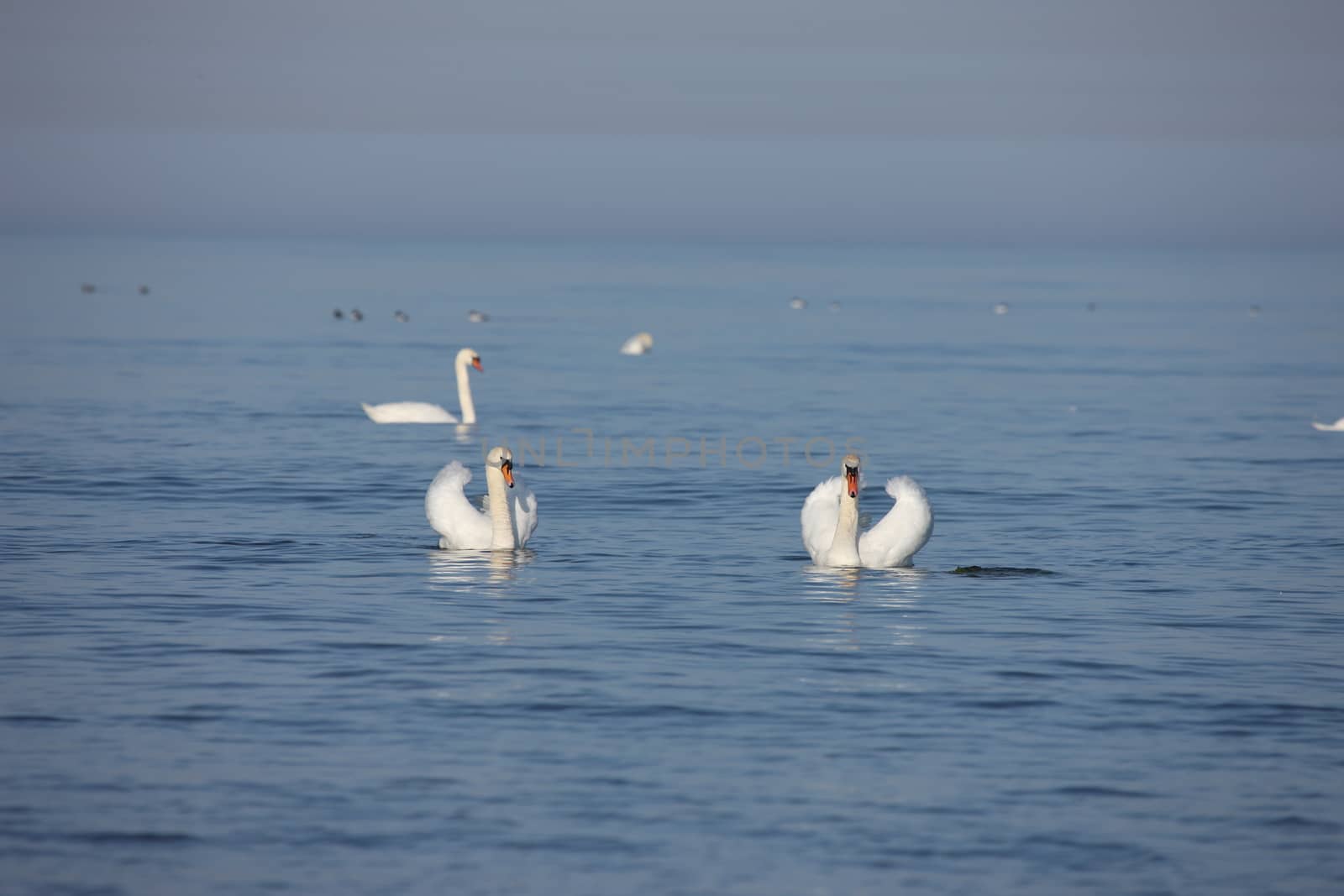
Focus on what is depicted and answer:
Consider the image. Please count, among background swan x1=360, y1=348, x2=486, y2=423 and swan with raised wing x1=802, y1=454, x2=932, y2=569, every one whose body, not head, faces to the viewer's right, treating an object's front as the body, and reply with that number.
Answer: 1

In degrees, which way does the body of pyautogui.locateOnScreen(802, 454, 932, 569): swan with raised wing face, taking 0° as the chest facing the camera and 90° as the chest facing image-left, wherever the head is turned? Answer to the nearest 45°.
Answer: approximately 0°

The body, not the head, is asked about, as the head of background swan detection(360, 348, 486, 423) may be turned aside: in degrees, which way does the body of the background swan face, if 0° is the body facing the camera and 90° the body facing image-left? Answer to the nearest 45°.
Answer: approximately 270°

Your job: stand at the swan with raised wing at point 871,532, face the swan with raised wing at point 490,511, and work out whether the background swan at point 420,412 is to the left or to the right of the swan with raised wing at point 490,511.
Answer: right

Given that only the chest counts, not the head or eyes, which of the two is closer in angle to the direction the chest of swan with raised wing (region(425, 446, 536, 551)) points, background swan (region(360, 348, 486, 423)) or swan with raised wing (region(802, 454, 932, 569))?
the swan with raised wing

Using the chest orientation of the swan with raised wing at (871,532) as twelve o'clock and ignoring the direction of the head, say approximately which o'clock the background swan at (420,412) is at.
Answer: The background swan is roughly at 5 o'clock from the swan with raised wing.

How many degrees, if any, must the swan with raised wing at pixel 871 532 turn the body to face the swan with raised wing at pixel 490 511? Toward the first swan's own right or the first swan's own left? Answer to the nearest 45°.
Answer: approximately 90° to the first swan's own right

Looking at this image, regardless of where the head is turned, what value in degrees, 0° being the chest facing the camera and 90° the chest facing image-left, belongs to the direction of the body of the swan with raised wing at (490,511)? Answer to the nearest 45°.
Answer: approximately 315°

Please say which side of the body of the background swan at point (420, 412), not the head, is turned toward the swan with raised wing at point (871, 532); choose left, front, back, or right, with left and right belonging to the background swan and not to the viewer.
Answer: right

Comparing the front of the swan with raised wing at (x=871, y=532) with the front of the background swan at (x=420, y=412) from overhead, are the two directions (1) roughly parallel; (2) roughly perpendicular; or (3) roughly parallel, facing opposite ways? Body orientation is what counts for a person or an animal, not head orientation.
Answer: roughly perpendicular

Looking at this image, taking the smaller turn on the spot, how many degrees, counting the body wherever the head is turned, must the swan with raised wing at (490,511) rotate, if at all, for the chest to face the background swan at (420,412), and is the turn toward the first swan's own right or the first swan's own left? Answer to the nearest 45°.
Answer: approximately 135° to the first swan's own left
